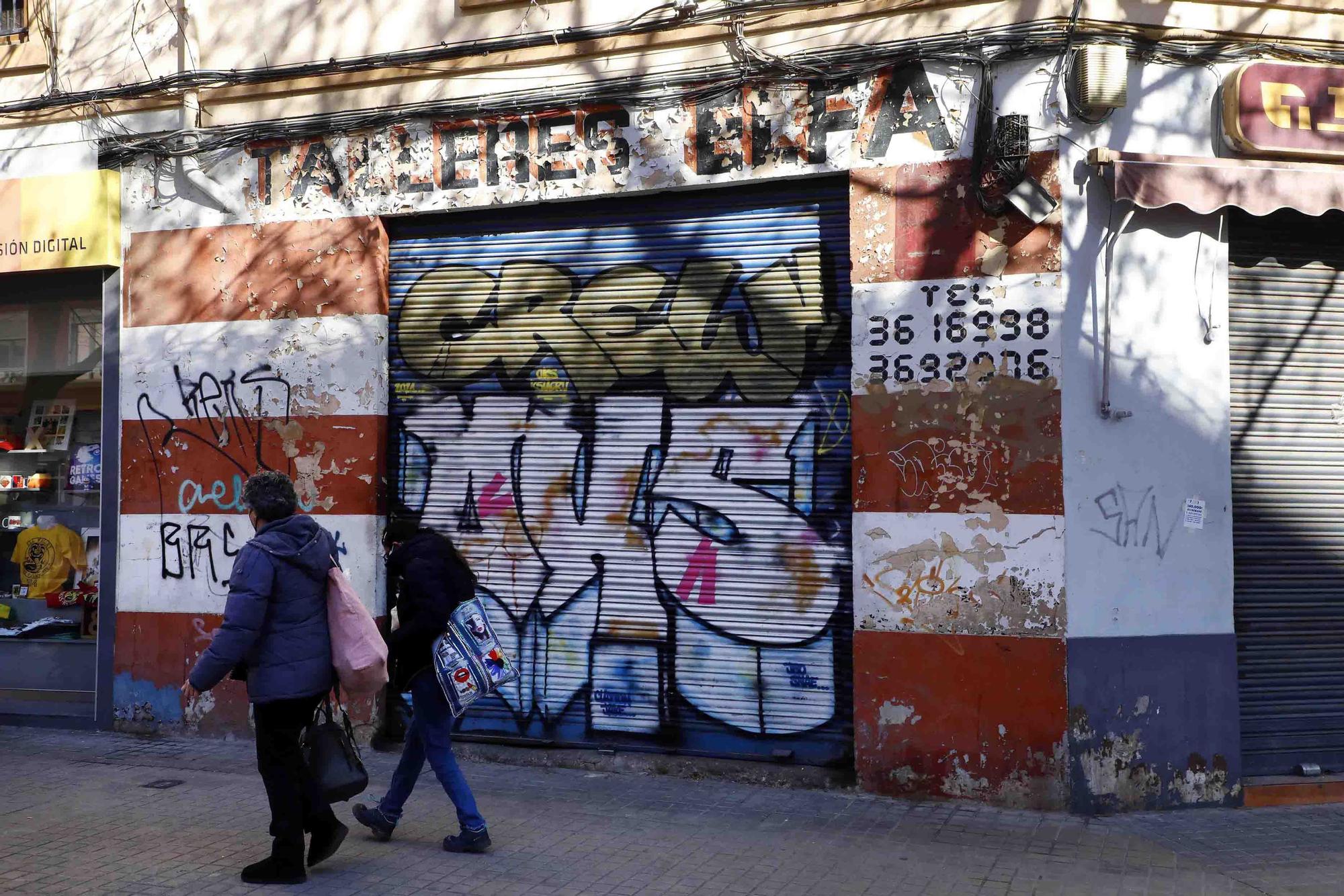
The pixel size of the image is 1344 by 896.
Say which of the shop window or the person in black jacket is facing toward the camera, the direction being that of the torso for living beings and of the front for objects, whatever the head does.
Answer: the shop window

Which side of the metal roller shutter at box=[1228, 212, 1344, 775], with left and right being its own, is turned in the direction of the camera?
front

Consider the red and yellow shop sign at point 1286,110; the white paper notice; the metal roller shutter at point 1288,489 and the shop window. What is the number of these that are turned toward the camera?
4

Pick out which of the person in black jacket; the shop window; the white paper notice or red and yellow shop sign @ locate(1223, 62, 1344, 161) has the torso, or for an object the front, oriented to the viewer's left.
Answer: the person in black jacket

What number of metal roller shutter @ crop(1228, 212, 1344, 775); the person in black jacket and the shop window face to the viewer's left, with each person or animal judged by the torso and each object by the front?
1

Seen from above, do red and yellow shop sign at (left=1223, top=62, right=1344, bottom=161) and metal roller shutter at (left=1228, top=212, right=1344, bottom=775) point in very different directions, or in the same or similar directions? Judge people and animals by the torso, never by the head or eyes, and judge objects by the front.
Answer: same or similar directions

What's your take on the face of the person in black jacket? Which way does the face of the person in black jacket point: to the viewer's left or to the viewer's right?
to the viewer's left

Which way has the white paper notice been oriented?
toward the camera

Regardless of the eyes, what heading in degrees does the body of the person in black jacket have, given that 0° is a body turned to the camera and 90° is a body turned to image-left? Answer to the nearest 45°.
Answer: approximately 90°

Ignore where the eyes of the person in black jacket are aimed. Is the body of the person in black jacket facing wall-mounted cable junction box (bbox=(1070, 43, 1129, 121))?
no

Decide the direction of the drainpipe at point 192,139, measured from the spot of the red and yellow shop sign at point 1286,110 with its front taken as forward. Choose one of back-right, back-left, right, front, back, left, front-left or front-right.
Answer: right

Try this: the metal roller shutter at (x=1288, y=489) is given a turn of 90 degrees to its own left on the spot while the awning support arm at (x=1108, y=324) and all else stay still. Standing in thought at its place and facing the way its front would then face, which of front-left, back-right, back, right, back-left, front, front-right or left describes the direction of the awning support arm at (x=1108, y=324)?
back-right

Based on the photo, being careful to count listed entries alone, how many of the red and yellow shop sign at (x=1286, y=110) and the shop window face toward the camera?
2

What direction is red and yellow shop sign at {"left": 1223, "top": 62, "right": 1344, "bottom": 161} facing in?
toward the camera
